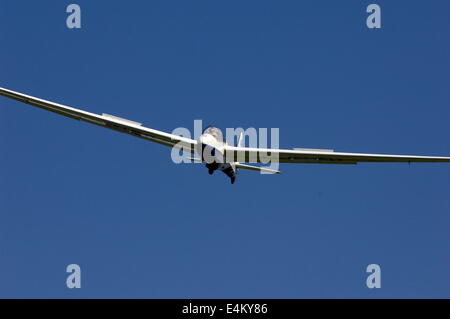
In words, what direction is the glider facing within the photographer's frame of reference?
facing the viewer
